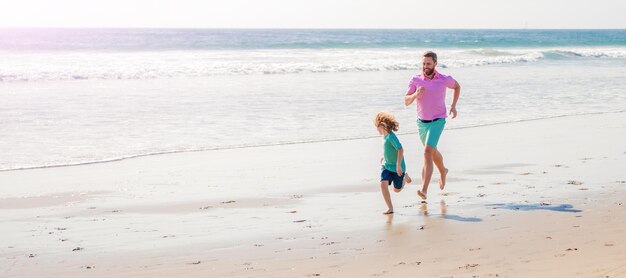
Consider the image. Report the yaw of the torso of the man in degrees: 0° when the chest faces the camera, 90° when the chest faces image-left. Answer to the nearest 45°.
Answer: approximately 45°
